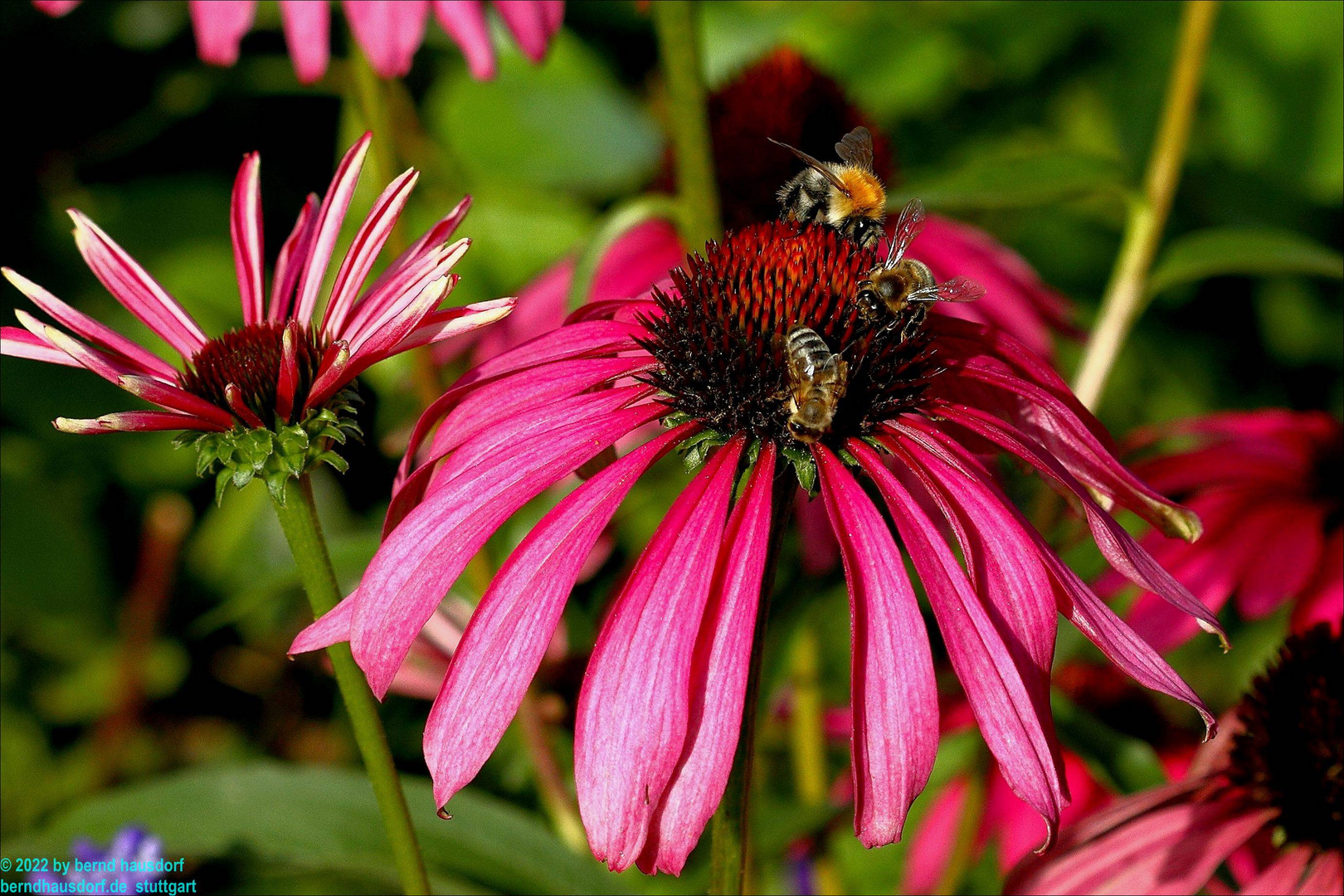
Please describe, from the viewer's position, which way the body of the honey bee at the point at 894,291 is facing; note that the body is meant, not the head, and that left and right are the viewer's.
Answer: facing the viewer and to the left of the viewer

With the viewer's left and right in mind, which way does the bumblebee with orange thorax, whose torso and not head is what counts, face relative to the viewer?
facing the viewer and to the right of the viewer

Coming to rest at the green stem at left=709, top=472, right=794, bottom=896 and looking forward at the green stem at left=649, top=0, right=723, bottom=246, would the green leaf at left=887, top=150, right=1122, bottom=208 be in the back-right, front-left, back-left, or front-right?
front-right

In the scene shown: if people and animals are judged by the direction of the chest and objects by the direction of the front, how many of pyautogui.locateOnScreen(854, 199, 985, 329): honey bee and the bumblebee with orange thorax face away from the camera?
0

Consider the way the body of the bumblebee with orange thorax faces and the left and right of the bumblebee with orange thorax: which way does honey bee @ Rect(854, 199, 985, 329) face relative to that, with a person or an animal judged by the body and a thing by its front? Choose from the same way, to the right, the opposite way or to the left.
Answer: to the right
